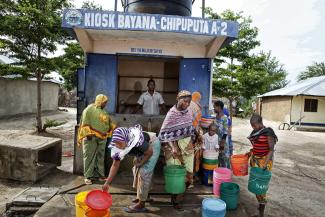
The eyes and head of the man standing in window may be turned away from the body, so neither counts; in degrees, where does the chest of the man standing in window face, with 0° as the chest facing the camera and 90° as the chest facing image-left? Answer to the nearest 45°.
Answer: approximately 0°

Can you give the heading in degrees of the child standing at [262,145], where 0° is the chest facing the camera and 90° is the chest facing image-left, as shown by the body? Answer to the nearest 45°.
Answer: approximately 45°

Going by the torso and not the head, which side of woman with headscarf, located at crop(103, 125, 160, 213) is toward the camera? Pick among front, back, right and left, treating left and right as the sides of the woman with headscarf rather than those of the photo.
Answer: left

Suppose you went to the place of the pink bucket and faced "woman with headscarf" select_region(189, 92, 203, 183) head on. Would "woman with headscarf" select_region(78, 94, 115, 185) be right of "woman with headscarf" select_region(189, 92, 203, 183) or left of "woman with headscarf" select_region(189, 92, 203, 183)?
left

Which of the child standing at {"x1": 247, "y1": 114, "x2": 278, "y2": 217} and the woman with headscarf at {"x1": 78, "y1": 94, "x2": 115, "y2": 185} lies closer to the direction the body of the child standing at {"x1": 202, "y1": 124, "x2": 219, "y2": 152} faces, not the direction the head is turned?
the child standing

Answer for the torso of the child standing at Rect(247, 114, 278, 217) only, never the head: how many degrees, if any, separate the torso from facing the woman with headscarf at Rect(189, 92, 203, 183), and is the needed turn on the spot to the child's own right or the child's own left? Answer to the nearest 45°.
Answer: approximately 90° to the child's own right

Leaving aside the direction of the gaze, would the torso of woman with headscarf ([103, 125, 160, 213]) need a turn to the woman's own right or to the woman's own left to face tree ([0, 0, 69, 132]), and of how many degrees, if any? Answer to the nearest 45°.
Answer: approximately 45° to the woman's own right
